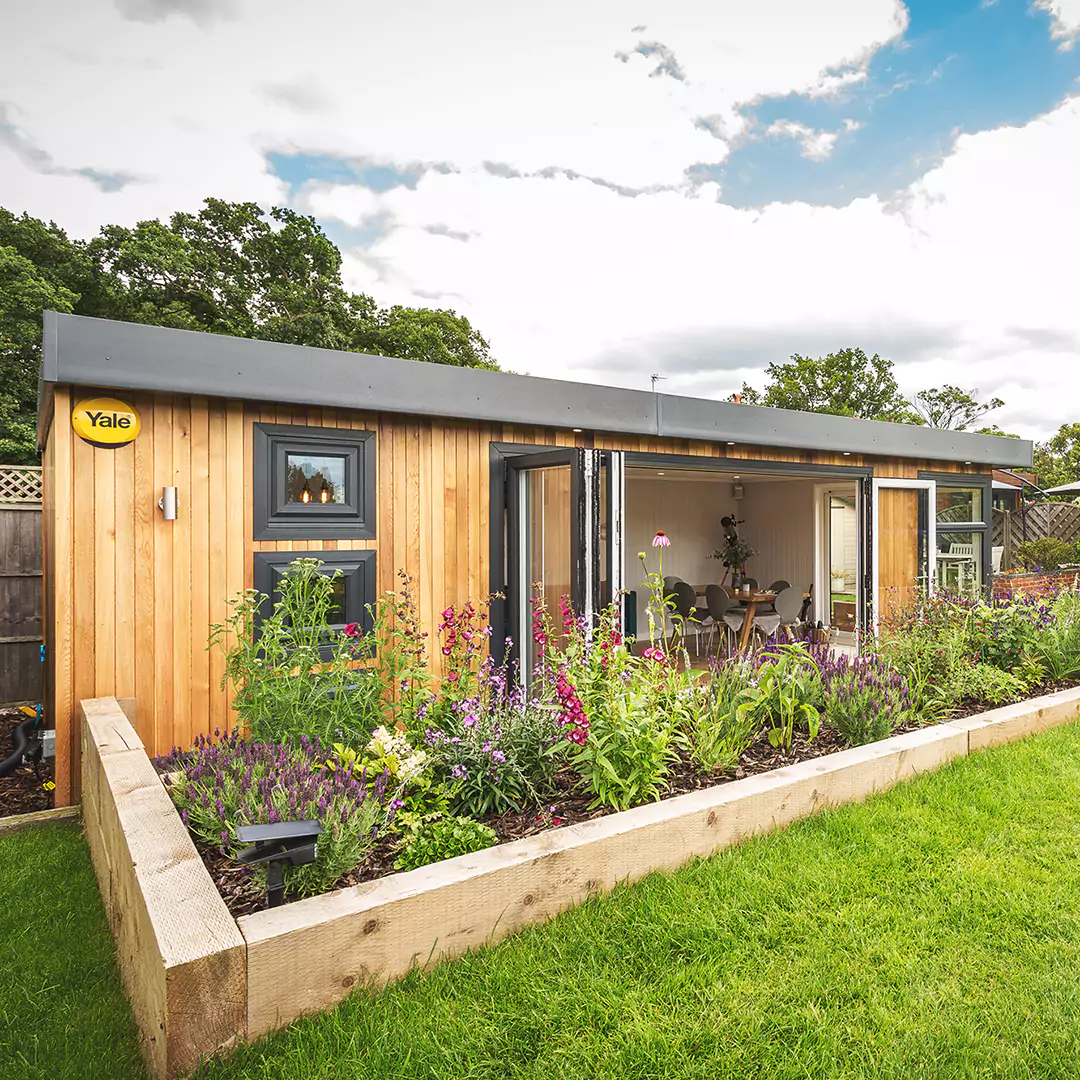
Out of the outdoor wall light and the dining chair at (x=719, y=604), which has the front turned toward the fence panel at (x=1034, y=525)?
the dining chair

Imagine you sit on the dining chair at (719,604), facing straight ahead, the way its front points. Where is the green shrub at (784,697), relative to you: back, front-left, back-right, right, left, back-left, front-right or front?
back-right

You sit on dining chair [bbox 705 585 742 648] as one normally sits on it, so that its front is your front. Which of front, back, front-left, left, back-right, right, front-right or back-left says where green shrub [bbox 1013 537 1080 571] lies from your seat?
front

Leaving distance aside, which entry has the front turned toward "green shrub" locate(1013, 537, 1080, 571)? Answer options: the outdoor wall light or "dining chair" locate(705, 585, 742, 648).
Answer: the dining chair

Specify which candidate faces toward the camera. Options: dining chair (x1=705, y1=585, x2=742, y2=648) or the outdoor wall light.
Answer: the outdoor wall light

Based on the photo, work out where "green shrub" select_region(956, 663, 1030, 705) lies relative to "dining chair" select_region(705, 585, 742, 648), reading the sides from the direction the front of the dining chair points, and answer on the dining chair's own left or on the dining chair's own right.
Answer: on the dining chair's own right

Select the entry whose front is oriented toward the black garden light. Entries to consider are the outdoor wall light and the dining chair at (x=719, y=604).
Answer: the outdoor wall light

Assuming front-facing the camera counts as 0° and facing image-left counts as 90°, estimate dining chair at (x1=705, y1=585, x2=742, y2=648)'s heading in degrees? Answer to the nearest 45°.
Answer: approximately 225°

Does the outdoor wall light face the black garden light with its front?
yes

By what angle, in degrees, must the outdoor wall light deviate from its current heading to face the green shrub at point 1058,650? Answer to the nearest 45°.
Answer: approximately 90° to its left

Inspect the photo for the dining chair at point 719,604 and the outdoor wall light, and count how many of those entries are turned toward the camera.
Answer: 1

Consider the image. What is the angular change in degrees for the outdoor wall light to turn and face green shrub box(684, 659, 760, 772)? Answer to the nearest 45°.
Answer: approximately 45° to its left

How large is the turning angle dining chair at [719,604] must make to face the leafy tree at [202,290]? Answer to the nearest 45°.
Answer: approximately 90° to its left

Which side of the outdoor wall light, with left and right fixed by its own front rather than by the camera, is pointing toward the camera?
front

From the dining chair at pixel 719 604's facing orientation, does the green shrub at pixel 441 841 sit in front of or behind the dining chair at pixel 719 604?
behind

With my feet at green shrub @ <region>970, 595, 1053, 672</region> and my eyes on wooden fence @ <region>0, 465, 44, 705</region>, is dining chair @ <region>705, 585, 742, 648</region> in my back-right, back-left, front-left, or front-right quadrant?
front-right
